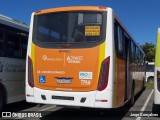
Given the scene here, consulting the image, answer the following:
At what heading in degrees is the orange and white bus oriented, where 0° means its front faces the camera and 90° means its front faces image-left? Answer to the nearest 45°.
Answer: approximately 225°

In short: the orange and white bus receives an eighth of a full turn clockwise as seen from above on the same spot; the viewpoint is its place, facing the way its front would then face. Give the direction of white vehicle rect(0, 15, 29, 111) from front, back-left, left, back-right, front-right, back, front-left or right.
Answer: back-left
